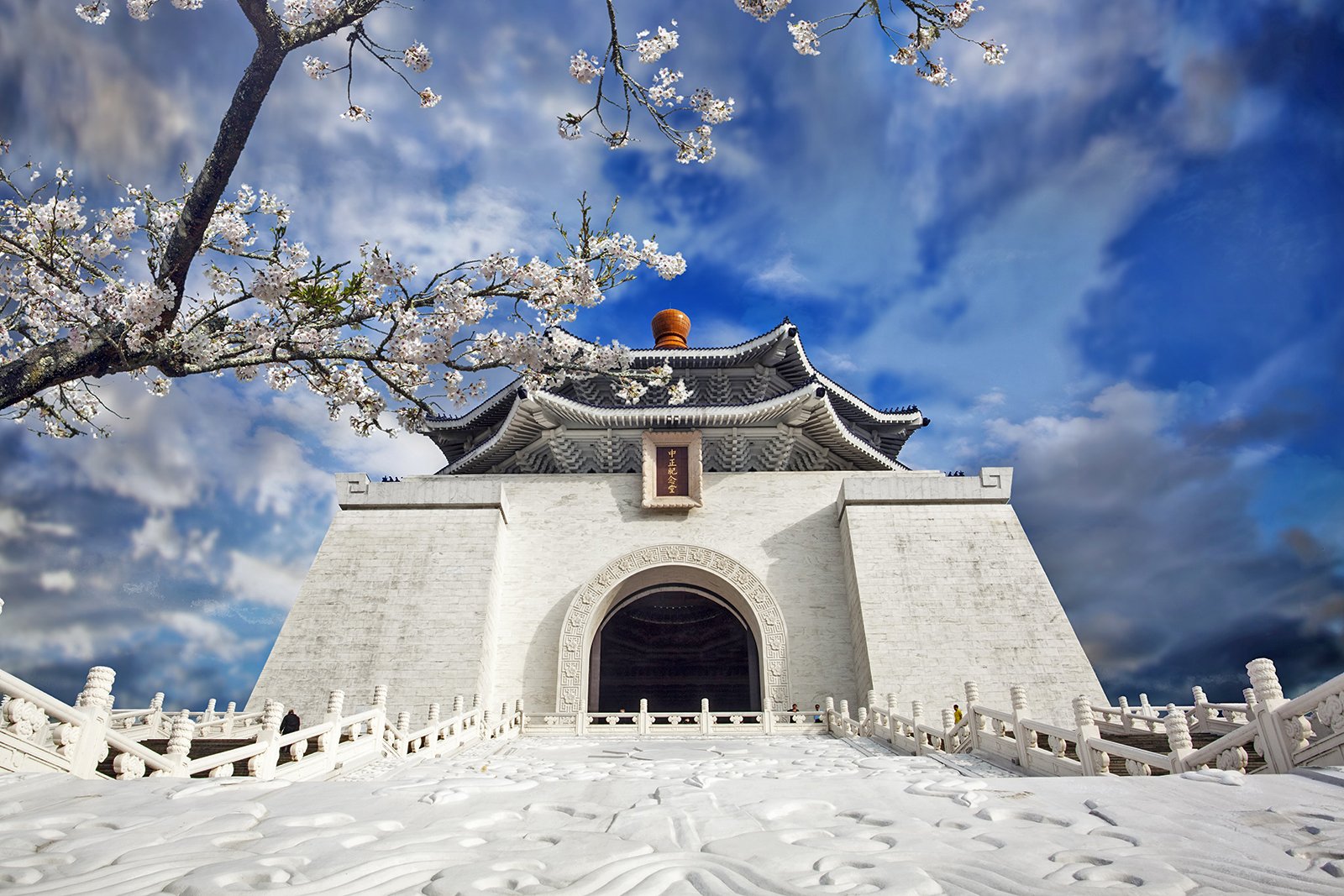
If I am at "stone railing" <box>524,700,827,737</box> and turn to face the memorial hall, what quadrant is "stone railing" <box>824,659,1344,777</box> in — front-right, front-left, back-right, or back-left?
back-right

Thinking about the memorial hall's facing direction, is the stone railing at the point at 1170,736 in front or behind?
in front

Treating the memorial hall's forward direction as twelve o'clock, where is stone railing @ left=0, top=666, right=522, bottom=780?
The stone railing is roughly at 1 o'clock from the memorial hall.

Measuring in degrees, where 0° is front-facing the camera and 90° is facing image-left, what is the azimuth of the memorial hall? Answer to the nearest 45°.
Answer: approximately 0°

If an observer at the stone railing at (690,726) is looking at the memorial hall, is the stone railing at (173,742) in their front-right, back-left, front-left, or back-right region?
back-left
